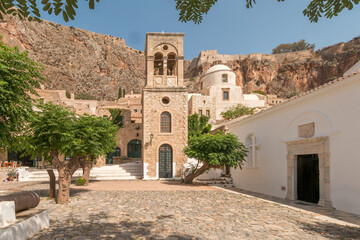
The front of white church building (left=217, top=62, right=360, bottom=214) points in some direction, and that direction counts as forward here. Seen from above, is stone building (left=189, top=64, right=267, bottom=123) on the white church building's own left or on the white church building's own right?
on the white church building's own right

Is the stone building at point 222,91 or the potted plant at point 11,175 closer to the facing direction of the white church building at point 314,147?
the potted plant

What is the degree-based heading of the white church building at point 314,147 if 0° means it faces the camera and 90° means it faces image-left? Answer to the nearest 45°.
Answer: approximately 45°

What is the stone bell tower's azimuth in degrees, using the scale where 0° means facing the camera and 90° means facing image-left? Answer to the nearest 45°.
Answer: approximately 0°

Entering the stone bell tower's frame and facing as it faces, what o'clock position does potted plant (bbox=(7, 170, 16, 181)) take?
The potted plant is roughly at 3 o'clock from the stone bell tower.

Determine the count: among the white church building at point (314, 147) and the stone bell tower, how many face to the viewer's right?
0

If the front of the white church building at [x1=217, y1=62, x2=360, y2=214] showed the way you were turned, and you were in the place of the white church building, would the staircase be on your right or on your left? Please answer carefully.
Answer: on your right

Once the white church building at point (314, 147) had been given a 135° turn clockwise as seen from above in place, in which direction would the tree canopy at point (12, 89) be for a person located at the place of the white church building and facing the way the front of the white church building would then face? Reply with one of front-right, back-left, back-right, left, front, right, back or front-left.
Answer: back-left

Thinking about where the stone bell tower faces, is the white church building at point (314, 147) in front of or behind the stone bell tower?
in front

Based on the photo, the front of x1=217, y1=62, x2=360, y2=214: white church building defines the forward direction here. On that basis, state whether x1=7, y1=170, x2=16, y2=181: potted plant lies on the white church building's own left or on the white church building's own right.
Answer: on the white church building's own right

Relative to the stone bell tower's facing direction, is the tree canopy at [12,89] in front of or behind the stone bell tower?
in front
